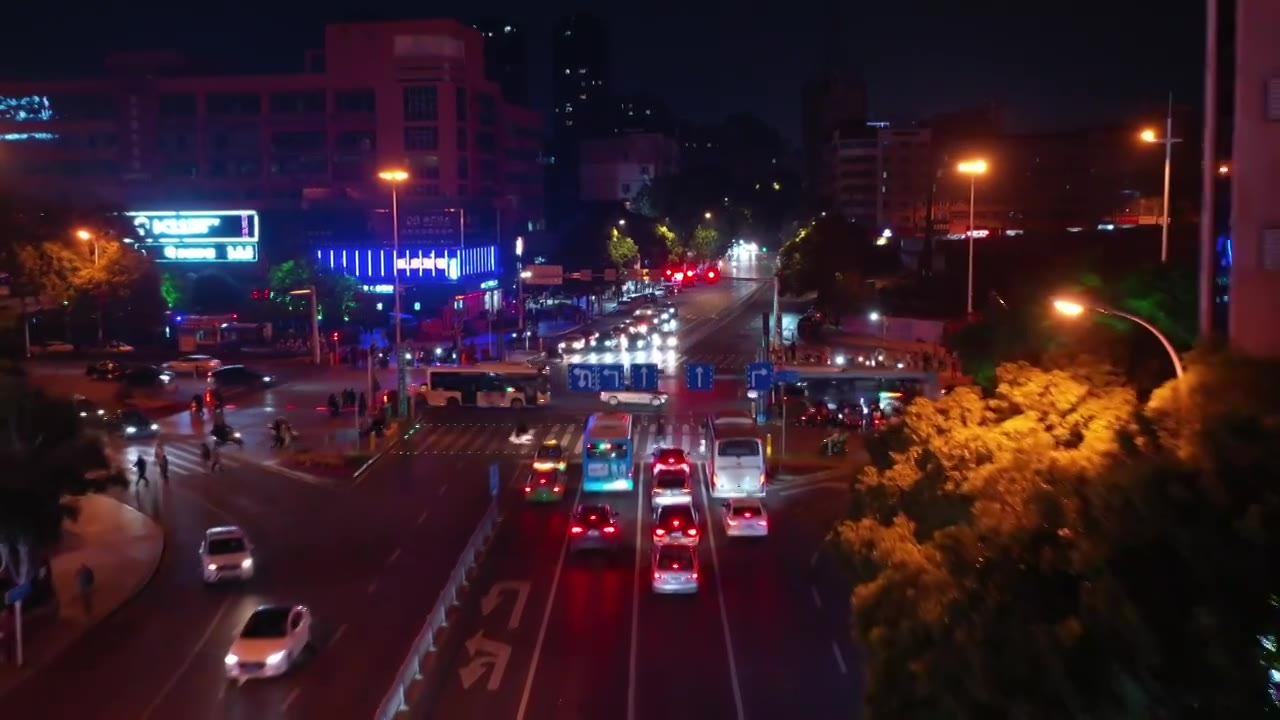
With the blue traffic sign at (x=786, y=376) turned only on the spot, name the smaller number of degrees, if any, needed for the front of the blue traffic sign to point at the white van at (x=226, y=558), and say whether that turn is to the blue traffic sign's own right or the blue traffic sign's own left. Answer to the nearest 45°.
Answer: approximately 45° to the blue traffic sign's own right

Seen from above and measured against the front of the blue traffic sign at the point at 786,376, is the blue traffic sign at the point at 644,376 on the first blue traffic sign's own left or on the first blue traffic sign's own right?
on the first blue traffic sign's own right

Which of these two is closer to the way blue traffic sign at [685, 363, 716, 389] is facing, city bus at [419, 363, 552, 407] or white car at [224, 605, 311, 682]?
the white car

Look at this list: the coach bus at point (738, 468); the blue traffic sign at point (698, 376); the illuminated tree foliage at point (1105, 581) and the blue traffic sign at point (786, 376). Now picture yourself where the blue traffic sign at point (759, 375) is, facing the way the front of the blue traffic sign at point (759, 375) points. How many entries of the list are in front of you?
2

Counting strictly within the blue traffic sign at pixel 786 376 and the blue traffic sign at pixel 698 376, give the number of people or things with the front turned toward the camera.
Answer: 2

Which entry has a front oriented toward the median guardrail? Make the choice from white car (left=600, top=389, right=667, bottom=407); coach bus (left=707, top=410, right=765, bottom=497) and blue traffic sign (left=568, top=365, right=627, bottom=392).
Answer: the blue traffic sign

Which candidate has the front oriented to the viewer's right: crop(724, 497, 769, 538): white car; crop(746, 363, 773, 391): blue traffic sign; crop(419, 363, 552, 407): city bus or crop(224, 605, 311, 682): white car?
the city bus

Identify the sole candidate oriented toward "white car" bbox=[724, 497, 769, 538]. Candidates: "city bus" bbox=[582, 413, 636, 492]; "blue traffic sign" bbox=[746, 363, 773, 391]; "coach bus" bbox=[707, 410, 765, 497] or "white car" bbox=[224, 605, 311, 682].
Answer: the blue traffic sign

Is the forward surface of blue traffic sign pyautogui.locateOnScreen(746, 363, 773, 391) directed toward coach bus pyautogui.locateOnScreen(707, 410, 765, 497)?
yes

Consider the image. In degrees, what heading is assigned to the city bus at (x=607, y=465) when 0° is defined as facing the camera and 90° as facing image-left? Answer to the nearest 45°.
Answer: approximately 180°

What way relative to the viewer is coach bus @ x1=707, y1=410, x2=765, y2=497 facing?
away from the camera

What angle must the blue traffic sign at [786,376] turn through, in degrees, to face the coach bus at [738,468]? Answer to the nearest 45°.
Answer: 0° — it already faces it

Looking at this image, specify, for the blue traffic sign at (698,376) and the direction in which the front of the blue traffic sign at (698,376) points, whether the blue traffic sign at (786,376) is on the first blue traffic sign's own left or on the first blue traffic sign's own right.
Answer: on the first blue traffic sign's own left

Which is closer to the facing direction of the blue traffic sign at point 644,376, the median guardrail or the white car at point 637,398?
the median guardrail

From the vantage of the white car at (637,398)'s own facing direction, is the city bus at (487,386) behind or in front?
behind
